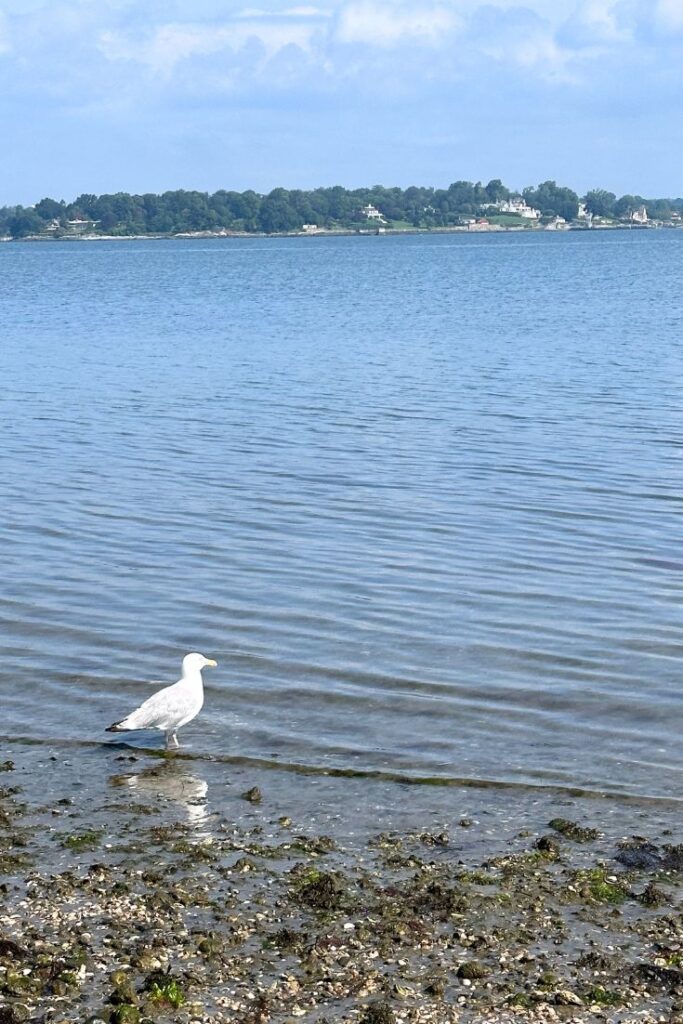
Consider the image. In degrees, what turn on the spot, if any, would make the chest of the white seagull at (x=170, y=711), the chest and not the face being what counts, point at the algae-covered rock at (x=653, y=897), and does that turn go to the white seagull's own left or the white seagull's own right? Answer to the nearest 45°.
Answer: approximately 45° to the white seagull's own right

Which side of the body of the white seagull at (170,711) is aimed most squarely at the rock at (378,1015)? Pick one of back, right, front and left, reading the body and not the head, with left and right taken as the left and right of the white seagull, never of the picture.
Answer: right

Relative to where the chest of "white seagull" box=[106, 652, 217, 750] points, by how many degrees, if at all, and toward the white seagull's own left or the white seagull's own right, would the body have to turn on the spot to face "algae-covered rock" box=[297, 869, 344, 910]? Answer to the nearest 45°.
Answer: approximately 90° to the white seagull's own right

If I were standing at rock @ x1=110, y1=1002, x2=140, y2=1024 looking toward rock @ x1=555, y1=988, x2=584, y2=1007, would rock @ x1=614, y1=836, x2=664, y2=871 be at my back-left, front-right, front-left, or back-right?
front-left

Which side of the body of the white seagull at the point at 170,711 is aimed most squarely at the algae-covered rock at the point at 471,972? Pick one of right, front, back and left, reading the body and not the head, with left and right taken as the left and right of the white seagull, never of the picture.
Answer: right

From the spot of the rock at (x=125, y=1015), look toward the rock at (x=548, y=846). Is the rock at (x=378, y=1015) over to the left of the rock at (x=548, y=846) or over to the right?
right

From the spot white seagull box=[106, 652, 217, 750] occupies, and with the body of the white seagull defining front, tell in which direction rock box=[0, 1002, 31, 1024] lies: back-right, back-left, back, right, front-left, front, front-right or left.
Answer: right

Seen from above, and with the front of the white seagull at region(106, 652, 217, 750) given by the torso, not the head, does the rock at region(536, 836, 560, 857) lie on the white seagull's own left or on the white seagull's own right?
on the white seagull's own right

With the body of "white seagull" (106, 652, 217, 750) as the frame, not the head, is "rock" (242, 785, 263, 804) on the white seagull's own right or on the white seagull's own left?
on the white seagull's own right

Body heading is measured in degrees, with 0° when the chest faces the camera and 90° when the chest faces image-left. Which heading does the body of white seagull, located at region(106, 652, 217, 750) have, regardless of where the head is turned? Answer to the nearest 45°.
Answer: approximately 270°
